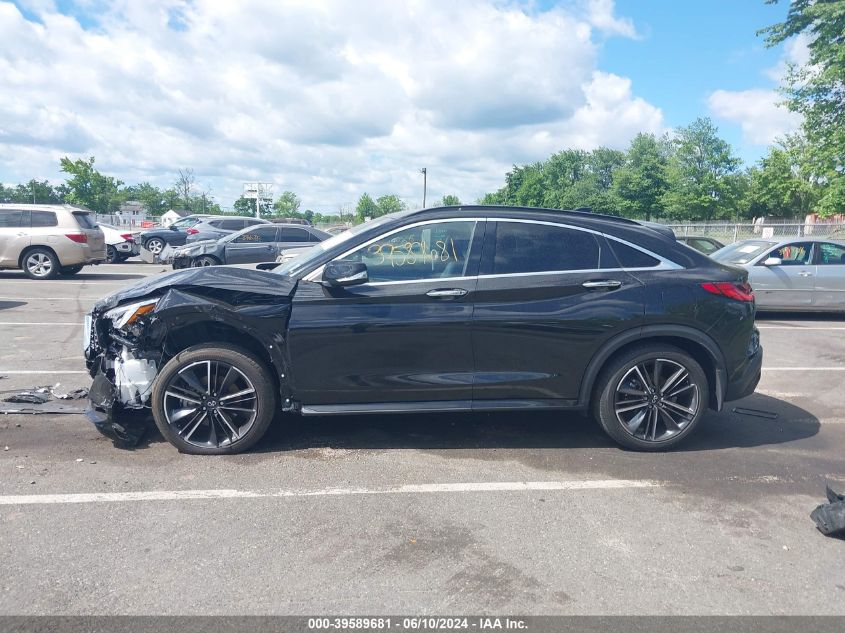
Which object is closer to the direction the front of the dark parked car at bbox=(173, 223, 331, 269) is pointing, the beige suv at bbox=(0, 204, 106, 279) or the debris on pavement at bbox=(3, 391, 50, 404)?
the beige suv

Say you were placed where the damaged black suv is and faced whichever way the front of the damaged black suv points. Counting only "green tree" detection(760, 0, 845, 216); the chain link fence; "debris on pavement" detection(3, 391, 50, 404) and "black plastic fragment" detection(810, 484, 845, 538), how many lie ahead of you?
1

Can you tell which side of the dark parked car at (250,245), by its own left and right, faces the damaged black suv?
left

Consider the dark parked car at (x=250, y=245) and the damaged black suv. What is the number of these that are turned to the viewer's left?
2

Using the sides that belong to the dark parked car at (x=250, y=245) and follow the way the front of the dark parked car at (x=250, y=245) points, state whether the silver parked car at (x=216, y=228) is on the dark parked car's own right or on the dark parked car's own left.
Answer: on the dark parked car's own right

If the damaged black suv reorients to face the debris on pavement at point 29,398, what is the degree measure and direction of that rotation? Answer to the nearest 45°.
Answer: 0° — it already faces it

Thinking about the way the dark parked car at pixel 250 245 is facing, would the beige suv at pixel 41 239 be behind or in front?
in front

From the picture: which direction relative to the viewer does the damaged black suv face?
to the viewer's left

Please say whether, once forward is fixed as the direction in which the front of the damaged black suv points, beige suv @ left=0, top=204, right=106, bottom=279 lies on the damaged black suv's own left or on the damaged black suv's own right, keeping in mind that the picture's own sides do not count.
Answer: on the damaged black suv's own right

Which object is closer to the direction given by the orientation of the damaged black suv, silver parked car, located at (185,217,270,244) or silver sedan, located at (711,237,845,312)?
the silver parked car

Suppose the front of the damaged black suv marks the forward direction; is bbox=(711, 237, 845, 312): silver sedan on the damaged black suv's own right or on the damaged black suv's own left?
on the damaged black suv's own right

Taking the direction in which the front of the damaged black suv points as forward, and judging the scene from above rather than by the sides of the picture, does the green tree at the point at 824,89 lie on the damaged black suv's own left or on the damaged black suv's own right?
on the damaged black suv's own right

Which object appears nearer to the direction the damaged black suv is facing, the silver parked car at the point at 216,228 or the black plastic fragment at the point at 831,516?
the silver parked car

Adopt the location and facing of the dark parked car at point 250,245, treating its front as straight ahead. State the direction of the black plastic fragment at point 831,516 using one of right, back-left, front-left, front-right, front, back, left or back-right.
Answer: left

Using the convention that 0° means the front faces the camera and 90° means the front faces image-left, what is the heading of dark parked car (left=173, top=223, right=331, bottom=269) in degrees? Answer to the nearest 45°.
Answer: approximately 90°
